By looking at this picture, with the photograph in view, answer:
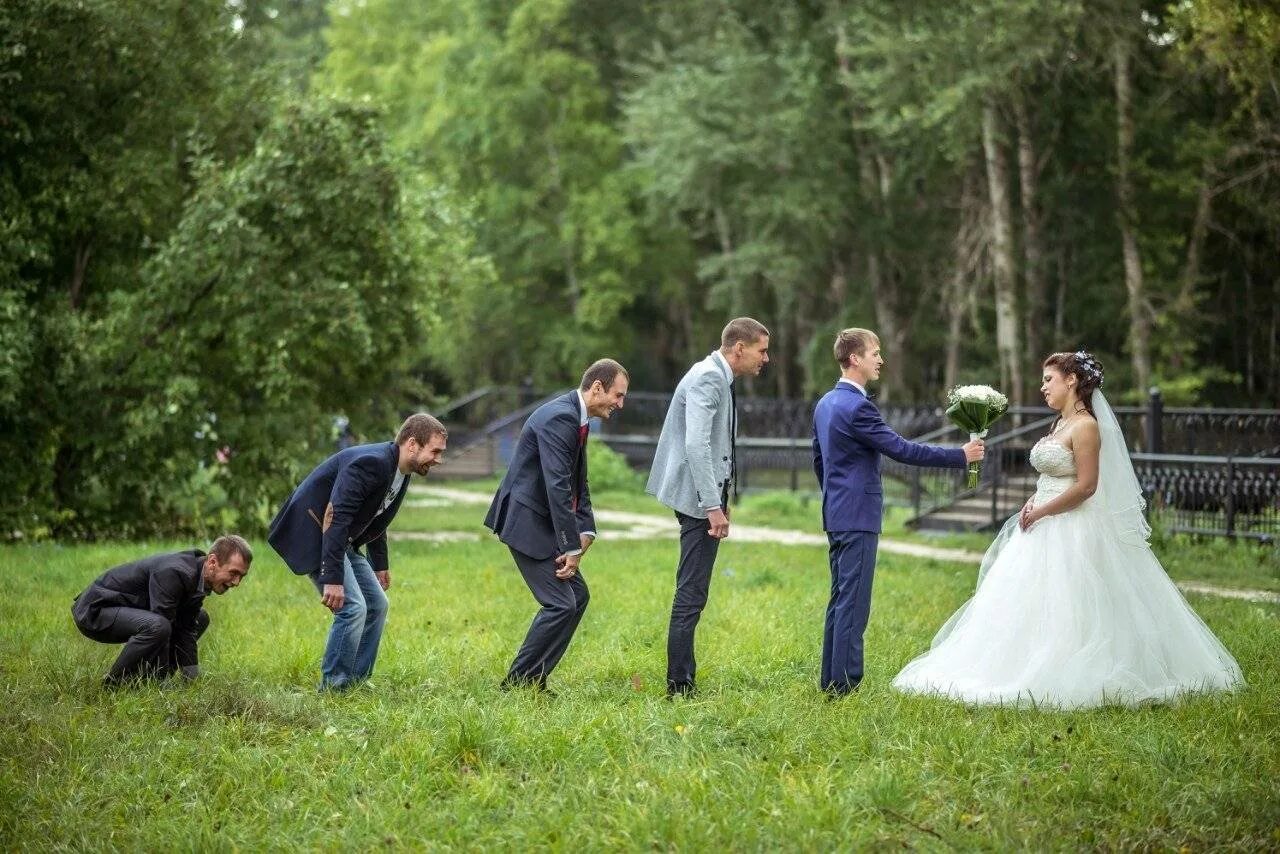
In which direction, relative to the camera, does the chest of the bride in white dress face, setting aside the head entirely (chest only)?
to the viewer's left

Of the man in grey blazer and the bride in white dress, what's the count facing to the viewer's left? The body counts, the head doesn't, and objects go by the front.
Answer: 1

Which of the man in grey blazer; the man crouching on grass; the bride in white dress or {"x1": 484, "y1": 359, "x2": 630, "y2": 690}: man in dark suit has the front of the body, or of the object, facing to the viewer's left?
the bride in white dress

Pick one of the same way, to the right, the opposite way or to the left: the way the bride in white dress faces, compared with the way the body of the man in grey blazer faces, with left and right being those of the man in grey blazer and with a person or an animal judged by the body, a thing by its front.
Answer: the opposite way

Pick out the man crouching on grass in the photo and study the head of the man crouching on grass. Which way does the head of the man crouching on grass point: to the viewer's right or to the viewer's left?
to the viewer's right

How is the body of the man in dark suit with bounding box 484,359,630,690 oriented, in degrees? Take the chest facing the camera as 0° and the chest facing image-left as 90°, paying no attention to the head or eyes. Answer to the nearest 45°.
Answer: approximately 270°

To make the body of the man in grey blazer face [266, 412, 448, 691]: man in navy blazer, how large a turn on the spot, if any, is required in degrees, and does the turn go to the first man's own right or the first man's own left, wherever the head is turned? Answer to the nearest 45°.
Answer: approximately 180°

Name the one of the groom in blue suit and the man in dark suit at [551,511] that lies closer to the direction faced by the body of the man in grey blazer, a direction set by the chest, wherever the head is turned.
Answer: the groom in blue suit

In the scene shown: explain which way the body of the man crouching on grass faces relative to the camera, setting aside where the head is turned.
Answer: to the viewer's right

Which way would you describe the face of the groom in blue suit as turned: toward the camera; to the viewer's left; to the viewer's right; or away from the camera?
to the viewer's right

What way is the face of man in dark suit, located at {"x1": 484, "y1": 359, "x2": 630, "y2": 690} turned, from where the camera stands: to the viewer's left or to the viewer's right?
to the viewer's right

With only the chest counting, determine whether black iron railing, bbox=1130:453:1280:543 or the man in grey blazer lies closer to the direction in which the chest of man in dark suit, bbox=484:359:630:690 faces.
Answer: the man in grey blazer

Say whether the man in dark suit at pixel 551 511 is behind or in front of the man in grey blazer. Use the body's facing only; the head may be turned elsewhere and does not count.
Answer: behind

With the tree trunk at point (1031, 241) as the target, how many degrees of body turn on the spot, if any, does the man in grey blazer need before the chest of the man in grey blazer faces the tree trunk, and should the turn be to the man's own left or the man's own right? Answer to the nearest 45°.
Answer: approximately 90° to the man's own left

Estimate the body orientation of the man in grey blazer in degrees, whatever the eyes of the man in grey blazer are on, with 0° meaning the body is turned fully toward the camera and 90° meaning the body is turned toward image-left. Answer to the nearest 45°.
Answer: approximately 270°
